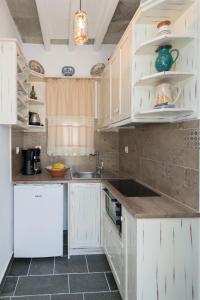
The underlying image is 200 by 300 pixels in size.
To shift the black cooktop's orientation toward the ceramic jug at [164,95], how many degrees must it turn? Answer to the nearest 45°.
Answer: approximately 90° to its left

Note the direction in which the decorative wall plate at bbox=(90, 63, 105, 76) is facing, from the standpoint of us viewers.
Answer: facing the viewer and to the left of the viewer

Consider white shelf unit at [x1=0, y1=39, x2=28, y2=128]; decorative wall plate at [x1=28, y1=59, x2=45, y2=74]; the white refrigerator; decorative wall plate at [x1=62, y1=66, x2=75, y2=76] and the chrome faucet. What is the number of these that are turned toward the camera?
3

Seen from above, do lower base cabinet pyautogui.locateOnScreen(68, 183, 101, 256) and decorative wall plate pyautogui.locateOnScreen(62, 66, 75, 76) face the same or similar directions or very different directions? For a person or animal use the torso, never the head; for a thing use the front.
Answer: same or similar directions

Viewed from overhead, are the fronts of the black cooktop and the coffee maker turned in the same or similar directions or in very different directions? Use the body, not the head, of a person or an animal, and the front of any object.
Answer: very different directions

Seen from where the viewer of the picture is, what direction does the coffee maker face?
facing the viewer and to the right of the viewer

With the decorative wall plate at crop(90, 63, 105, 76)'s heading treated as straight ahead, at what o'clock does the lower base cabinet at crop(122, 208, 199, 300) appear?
The lower base cabinet is roughly at 10 o'clock from the decorative wall plate.

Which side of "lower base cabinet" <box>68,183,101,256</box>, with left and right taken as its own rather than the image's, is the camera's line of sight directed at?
front

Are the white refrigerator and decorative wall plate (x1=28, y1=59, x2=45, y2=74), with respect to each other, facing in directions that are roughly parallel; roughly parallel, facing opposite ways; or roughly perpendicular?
roughly parallel

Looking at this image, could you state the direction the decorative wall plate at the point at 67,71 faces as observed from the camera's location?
facing the viewer

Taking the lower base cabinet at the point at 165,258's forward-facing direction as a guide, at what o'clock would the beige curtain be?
The beige curtain is roughly at 2 o'clock from the lower base cabinet.

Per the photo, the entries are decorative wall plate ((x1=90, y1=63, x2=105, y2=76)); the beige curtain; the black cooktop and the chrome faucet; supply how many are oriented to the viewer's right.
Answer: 0

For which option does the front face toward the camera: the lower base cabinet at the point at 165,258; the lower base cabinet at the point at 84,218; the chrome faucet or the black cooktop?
the lower base cabinet at the point at 84,218

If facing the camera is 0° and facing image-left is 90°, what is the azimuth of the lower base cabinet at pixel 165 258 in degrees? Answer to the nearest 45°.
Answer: approximately 90°
